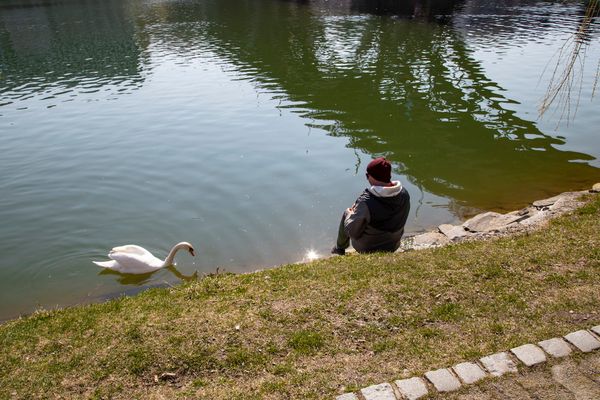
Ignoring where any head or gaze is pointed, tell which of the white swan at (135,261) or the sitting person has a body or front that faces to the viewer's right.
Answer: the white swan

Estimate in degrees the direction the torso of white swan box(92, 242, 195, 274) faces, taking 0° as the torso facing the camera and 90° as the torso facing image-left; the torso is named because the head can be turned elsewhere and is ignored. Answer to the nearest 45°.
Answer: approximately 270°

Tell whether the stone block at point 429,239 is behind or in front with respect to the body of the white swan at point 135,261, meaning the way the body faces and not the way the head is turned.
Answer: in front

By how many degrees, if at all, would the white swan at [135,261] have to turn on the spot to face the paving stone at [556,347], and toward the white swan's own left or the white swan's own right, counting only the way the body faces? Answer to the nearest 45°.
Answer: approximately 45° to the white swan's own right

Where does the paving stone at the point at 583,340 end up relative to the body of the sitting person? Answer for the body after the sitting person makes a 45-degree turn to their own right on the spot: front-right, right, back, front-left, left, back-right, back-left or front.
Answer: back-right

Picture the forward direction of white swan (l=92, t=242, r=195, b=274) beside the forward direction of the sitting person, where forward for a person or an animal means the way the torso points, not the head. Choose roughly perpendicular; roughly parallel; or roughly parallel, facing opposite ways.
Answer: roughly perpendicular

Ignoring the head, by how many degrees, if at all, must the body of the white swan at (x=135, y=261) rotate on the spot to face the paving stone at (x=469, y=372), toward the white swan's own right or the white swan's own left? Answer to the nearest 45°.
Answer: approximately 45° to the white swan's own right

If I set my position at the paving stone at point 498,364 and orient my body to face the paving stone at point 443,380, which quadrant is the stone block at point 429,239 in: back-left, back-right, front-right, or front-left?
back-right

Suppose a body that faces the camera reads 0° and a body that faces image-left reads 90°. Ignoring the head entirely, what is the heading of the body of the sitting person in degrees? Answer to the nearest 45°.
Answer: approximately 135°

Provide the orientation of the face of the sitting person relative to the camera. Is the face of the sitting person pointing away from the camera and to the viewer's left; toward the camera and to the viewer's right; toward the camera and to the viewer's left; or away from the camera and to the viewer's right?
away from the camera and to the viewer's left

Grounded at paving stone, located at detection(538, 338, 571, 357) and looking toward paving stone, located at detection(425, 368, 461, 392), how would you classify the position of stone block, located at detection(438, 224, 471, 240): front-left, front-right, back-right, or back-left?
back-right

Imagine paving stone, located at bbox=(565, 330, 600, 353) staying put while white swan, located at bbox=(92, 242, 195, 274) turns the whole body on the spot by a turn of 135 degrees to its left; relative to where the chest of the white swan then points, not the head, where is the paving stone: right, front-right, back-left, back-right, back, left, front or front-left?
back

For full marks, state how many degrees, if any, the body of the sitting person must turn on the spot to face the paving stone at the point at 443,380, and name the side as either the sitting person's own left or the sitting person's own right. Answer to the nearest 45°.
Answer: approximately 135° to the sitting person's own left

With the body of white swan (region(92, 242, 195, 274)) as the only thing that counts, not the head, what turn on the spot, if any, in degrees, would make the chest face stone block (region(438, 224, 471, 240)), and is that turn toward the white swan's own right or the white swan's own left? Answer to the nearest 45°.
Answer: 0° — it already faces it

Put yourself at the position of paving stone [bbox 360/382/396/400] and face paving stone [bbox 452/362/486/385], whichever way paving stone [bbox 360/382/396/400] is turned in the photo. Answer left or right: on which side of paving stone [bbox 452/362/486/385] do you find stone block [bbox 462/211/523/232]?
left

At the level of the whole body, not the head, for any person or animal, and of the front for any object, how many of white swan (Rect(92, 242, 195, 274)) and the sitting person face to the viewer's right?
1
